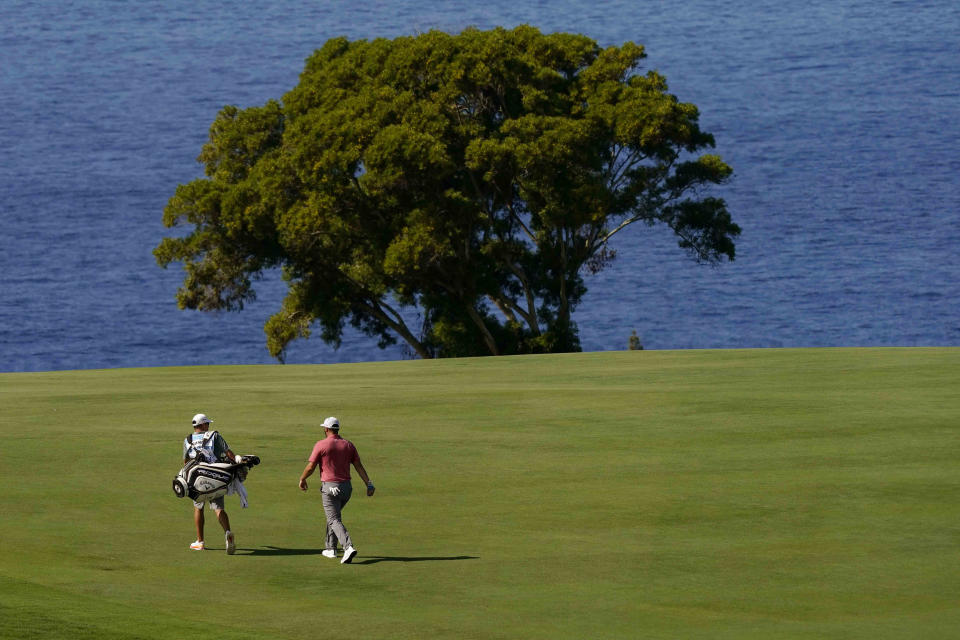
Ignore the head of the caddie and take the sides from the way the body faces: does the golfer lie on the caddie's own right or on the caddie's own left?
on the caddie's own right

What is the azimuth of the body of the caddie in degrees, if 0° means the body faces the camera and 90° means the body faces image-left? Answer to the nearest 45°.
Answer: approximately 180°
